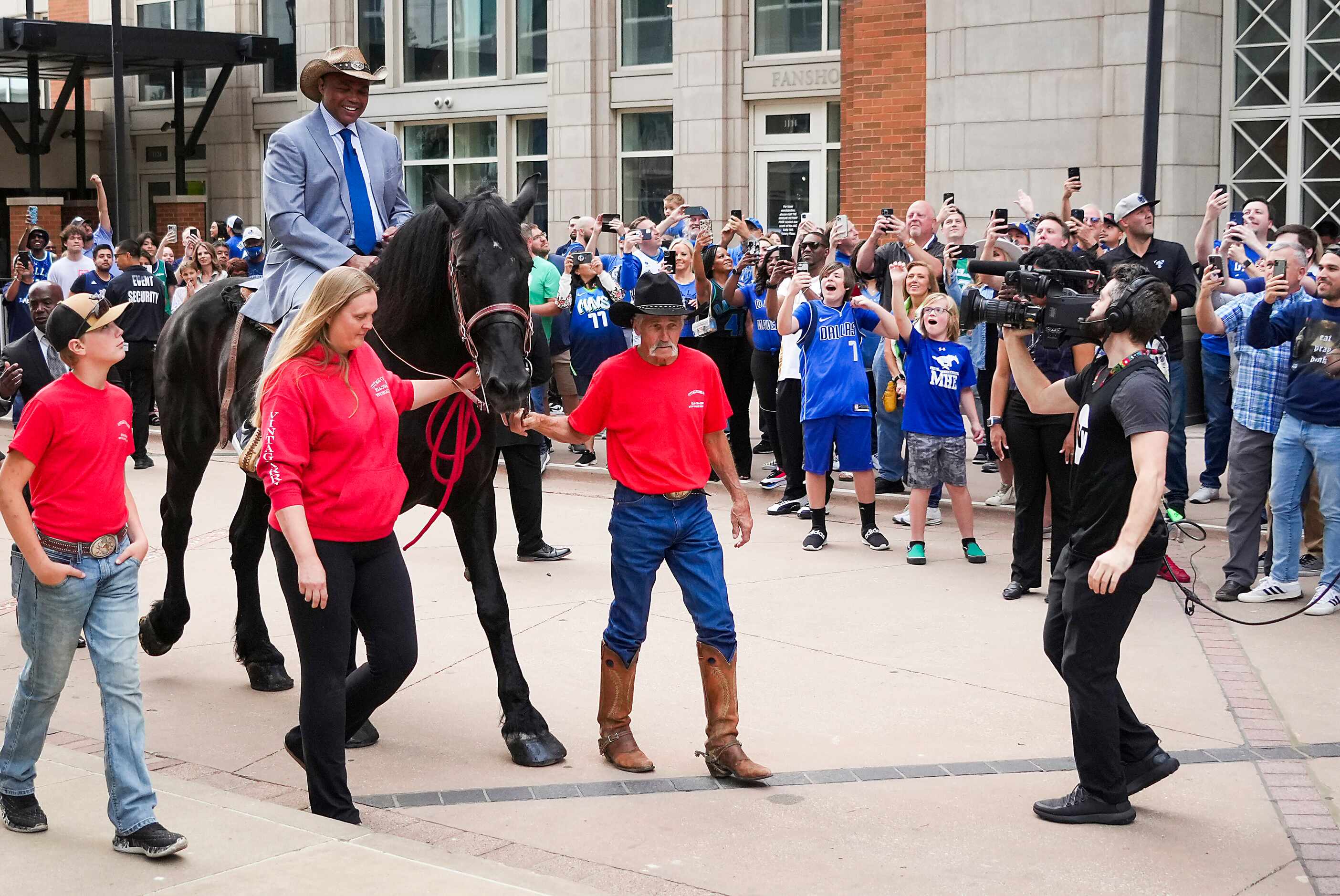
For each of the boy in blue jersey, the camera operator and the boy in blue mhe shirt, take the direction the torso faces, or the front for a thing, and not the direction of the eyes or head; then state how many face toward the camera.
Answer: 2

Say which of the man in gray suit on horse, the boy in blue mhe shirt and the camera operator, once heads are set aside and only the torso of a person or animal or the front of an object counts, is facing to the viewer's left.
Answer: the camera operator

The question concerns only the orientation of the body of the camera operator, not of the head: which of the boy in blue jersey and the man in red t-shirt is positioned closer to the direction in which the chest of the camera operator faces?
the man in red t-shirt

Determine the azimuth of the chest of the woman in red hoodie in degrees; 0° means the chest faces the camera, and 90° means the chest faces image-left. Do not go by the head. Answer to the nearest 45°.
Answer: approximately 315°

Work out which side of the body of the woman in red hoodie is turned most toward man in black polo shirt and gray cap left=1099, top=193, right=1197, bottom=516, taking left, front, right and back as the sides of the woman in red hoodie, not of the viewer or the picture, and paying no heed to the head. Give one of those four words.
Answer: left

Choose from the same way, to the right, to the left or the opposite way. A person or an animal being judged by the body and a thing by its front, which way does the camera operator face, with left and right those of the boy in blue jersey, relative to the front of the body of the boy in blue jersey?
to the right

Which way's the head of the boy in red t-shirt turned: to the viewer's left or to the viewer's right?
to the viewer's right
